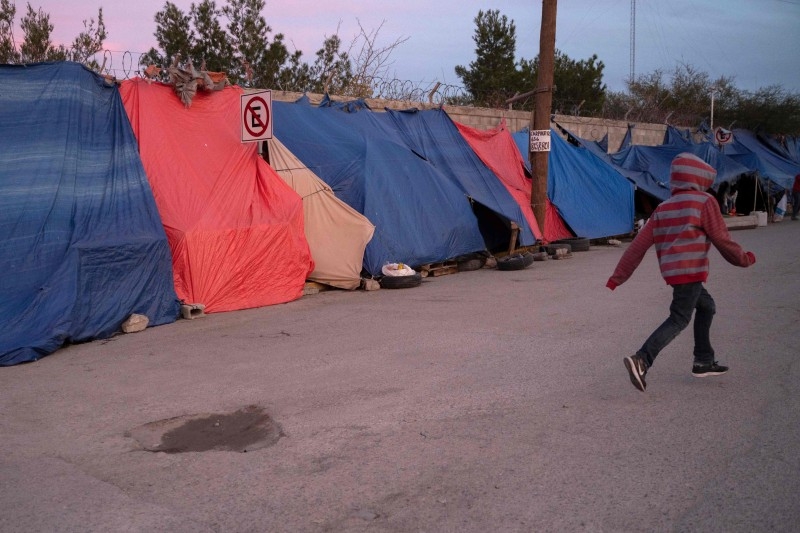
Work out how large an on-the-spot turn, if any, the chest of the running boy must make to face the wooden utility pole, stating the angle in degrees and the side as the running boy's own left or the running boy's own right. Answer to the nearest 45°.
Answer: approximately 45° to the running boy's own left

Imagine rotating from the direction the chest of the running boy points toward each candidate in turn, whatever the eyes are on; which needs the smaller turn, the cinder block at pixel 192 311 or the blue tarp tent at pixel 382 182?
the blue tarp tent

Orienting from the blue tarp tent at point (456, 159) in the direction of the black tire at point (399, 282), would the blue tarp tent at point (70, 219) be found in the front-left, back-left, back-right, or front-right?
front-right
